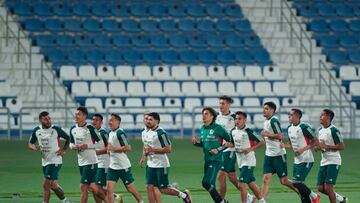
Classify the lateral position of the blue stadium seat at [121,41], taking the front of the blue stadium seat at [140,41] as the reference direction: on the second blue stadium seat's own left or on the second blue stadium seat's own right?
on the second blue stadium seat's own right

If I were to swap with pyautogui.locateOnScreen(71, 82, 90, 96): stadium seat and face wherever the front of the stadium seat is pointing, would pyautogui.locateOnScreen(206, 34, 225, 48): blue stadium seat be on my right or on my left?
on my left

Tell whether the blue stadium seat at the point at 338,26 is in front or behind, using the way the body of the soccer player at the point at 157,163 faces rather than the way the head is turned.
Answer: behind

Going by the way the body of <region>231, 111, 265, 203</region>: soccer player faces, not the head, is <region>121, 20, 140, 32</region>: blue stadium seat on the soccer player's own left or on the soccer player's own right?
on the soccer player's own right

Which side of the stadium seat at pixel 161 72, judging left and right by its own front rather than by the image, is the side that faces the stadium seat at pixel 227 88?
left

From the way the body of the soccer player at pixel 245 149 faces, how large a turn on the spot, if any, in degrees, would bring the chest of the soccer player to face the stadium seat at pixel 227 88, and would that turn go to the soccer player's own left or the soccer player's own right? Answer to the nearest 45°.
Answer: approximately 135° to the soccer player's own right

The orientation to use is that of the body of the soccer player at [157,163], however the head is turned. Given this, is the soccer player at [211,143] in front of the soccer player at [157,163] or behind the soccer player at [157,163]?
behind
